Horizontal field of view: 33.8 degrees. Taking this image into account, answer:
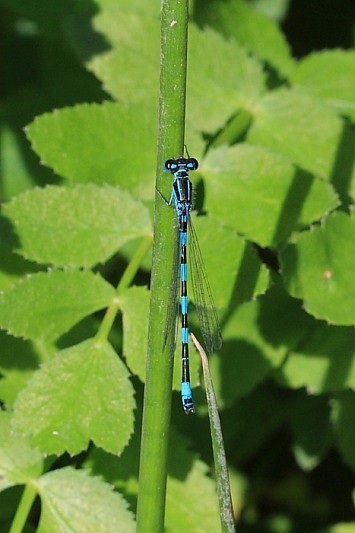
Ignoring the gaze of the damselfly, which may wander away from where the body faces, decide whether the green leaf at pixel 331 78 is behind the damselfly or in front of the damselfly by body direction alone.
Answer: in front

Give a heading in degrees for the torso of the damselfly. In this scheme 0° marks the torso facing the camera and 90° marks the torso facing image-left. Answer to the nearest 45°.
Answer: approximately 180°

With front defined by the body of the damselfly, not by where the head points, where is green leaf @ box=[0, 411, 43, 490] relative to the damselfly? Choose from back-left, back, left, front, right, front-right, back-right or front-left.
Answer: left
